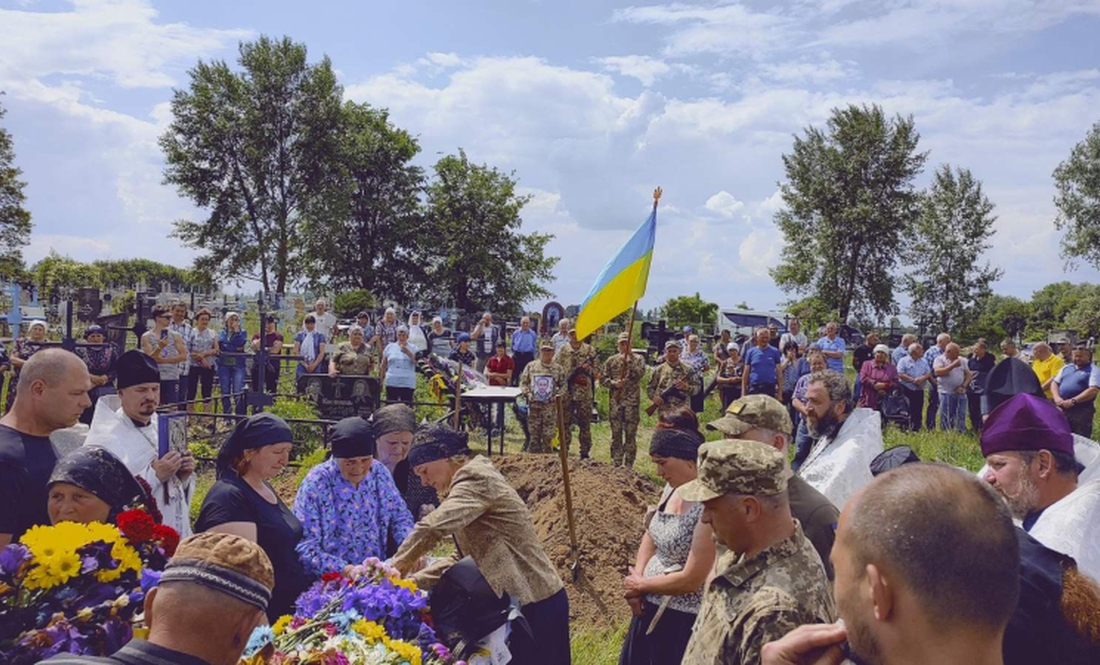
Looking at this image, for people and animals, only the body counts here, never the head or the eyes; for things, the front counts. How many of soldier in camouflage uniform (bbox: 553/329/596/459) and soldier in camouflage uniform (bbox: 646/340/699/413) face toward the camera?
2

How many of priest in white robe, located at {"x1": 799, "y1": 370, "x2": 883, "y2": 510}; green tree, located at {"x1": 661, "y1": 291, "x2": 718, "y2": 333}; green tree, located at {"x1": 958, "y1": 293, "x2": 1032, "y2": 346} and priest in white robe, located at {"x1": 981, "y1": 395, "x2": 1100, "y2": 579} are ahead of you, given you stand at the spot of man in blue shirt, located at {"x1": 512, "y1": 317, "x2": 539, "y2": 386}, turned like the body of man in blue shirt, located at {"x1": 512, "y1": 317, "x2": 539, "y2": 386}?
2

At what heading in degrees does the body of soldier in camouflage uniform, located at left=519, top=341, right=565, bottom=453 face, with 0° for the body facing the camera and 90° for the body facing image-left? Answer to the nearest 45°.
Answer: approximately 0°

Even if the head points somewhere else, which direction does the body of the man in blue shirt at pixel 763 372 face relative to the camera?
toward the camera

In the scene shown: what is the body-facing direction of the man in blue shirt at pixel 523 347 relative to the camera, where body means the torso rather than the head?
toward the camera

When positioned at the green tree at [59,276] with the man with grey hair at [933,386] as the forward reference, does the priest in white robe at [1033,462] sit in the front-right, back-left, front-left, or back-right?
front-right

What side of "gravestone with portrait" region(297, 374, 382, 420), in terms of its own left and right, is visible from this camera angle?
front

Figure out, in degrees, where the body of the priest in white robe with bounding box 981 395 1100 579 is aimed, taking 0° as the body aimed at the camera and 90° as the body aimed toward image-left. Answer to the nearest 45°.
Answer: approximately 90°

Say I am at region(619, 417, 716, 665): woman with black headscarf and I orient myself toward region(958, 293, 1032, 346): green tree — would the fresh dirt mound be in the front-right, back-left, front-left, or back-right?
front-left

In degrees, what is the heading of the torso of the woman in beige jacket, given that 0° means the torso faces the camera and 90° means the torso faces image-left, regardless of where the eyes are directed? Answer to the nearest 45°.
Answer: approximately 90°

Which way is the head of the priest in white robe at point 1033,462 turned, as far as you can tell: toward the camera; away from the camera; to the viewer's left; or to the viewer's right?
to the viewer's left

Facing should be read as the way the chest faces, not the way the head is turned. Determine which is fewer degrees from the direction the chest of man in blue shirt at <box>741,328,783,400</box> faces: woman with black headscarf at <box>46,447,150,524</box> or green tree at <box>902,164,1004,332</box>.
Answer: the woman with black headscarf
